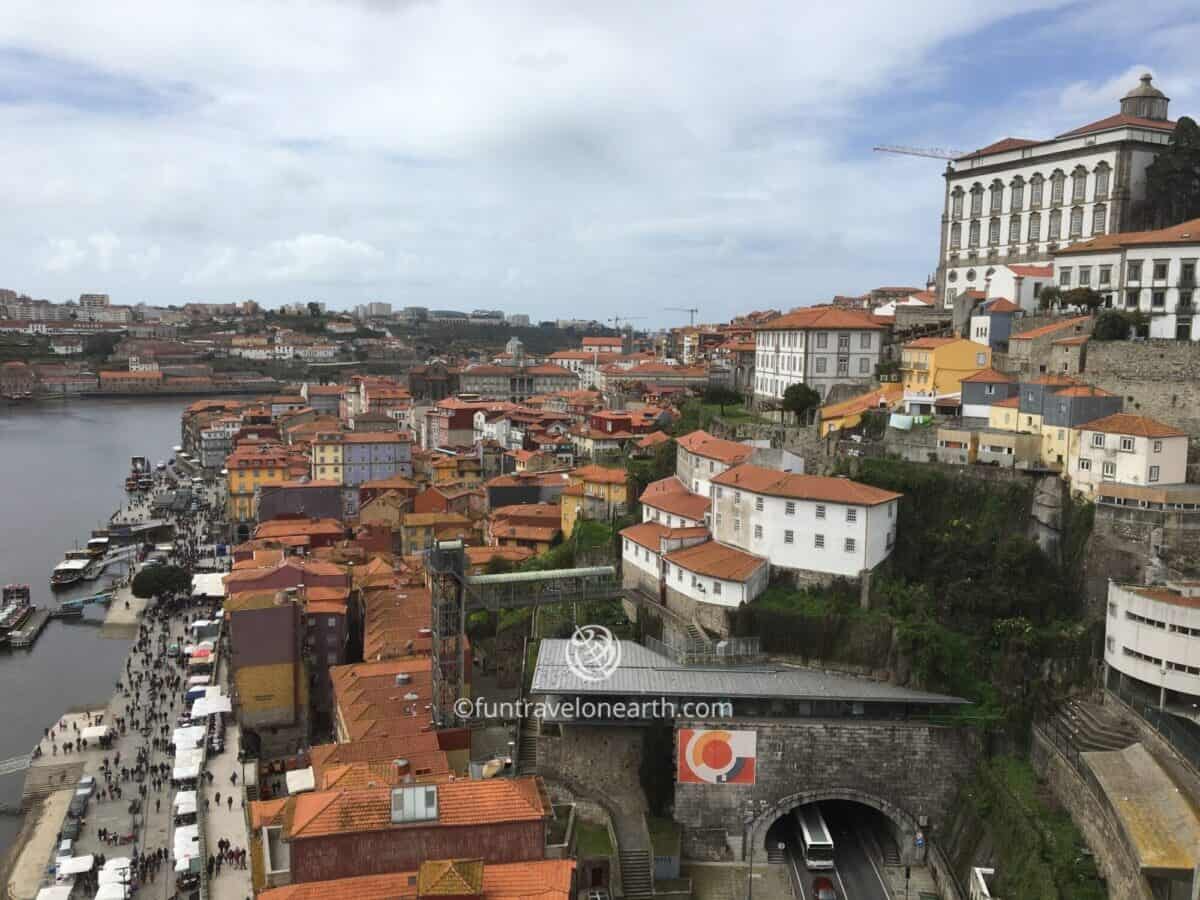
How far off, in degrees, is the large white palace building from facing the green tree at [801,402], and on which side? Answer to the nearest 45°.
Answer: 0° — it already faces it

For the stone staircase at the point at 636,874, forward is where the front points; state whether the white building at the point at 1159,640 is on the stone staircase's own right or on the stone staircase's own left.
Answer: on the stone staircase's own left

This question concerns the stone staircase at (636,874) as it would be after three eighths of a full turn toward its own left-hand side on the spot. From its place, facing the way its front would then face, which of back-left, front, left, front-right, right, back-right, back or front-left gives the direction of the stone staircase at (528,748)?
left

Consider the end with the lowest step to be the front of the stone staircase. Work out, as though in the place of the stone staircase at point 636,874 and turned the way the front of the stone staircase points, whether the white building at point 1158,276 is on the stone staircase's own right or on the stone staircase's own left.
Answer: on the stone staircase's own left

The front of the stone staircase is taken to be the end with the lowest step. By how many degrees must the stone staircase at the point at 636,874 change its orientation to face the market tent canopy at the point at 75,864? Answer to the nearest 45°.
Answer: approximately 90° to its right

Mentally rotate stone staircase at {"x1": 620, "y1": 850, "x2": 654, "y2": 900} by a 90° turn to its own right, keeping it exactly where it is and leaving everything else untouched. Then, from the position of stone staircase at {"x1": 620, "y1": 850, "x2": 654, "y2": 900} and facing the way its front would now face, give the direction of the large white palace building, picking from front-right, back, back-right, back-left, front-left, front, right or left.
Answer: back-right

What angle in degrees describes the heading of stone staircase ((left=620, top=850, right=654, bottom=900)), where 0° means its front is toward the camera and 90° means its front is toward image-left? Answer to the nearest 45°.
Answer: approximately 0°

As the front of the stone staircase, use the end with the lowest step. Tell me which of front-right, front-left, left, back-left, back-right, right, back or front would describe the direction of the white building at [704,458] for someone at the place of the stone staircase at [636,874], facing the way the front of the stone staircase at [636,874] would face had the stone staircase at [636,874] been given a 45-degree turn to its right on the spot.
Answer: back-right

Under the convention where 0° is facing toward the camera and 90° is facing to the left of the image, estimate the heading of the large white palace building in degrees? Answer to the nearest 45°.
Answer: approximately 45°

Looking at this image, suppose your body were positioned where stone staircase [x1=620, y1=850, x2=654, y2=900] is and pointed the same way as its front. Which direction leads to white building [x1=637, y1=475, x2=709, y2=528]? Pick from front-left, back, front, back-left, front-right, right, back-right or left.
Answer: back

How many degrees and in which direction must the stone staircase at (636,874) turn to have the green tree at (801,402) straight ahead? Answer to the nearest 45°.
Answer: approximately 180°

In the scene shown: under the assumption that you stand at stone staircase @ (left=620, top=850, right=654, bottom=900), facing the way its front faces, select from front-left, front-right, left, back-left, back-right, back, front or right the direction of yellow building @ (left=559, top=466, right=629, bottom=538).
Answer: back
